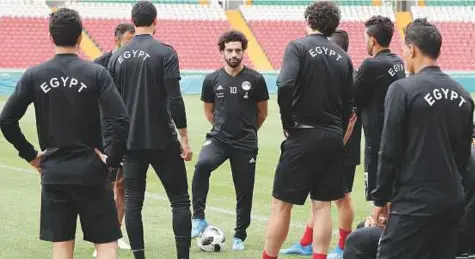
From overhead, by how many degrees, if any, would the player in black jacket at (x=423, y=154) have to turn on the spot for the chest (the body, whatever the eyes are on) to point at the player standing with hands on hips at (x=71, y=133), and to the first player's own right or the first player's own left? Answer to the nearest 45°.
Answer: approximately 45° to the first player's own left

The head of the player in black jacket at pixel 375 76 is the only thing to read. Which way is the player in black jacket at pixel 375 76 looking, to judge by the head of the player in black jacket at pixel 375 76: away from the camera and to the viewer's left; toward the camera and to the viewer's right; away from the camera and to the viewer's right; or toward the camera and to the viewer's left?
away from the camera and to the viewer's left

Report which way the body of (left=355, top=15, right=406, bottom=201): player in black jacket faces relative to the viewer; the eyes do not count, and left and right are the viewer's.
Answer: facing away from the viewer and to the left of the viewer

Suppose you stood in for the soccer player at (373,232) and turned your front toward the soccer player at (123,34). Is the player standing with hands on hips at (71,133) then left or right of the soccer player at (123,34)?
left

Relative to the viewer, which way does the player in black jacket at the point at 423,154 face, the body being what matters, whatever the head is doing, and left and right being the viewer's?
facing away from the viewer and to the left of the viewer

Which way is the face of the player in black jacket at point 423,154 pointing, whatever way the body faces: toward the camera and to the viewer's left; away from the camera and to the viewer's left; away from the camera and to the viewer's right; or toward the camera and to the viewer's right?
away from the camera and to the viewer's left

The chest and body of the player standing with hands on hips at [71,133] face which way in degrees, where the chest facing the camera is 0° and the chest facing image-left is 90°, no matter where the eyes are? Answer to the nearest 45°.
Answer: approximately 180°

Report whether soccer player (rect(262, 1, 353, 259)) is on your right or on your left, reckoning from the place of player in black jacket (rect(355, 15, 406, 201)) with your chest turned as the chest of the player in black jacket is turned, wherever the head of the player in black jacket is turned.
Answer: on your left

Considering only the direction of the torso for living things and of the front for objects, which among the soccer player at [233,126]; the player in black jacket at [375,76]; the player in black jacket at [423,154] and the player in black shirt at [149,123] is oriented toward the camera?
the soccer player

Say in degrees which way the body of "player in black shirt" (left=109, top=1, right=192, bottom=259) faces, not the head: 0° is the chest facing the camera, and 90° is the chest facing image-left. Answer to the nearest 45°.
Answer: approximately 225°
